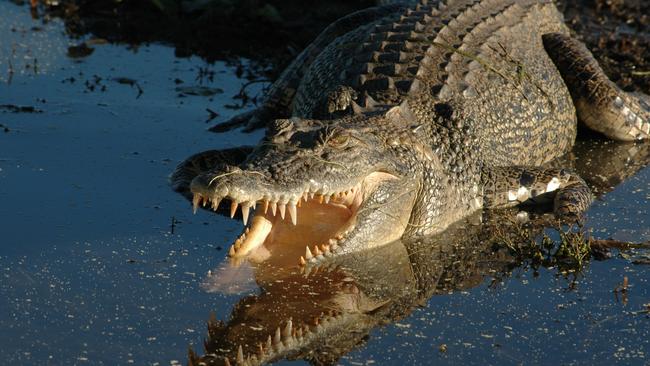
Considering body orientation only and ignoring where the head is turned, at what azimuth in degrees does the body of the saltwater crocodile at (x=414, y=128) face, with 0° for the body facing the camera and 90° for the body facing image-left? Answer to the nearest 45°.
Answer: approximately 45°
